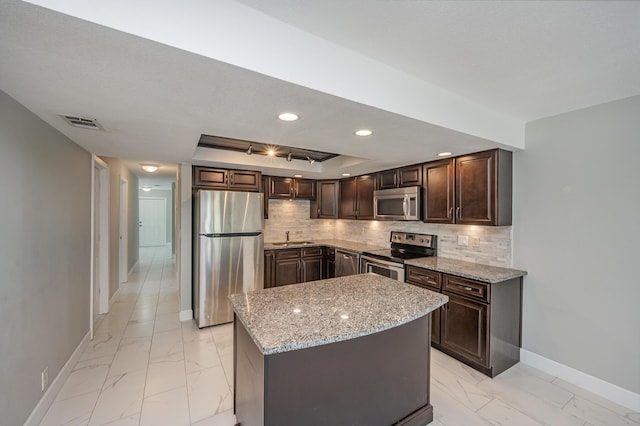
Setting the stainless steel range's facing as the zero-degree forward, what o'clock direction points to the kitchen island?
The kitchen island is roughly at 11 o'clock from the stainless steel range.

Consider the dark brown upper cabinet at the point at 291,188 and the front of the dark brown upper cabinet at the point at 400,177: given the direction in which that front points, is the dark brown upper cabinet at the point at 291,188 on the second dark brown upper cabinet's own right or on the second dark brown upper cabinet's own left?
on the second dark brown upper cabinet's own right

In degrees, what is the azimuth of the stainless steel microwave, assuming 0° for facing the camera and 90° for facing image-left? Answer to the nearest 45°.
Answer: approximately 45°

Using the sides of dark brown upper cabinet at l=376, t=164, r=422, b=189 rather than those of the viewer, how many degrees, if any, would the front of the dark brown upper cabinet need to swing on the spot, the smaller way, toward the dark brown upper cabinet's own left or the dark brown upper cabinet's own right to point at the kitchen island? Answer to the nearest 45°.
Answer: approximately 45° to the dark brown upper cabinet's own left

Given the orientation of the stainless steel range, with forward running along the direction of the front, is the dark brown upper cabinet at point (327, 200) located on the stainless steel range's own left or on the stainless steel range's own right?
on the stainless steel range's own right

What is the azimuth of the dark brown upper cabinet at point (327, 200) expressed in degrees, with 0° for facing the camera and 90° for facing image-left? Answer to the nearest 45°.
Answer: approximately 0°

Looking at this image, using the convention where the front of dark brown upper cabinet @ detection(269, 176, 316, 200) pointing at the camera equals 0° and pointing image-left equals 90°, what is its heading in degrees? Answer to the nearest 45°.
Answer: approximately 315°

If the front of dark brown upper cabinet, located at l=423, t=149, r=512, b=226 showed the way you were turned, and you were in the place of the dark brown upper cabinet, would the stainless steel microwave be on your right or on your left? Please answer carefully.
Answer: on your right

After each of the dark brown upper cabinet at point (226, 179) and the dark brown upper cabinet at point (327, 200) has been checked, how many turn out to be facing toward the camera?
2

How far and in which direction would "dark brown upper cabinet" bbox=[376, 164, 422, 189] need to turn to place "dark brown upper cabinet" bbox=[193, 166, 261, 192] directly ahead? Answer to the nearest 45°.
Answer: approximately 45° to its right
